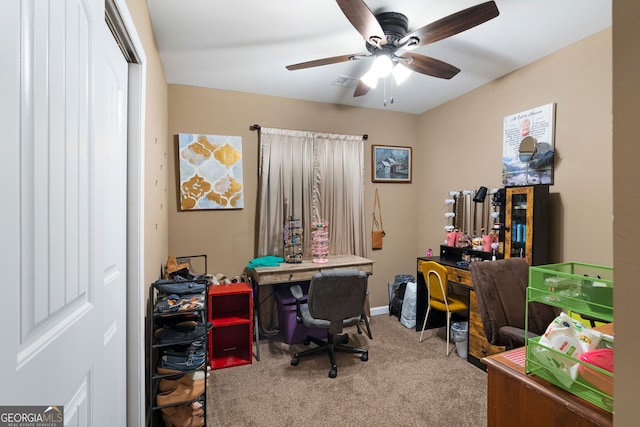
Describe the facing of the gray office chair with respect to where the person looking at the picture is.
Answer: facing away from the viewer and to the left of the viewer

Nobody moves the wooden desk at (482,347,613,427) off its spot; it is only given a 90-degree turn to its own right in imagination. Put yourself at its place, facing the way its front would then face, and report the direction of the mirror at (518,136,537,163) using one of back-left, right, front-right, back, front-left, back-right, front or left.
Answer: front-right

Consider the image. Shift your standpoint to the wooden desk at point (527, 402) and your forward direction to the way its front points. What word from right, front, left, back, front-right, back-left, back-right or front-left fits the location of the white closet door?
front

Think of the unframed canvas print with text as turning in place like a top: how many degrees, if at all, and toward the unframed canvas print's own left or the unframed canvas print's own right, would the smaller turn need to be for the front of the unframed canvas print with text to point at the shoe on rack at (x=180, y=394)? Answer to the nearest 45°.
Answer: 0° — it already faces it

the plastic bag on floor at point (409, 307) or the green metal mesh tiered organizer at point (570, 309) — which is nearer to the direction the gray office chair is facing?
the plastic bag on floor

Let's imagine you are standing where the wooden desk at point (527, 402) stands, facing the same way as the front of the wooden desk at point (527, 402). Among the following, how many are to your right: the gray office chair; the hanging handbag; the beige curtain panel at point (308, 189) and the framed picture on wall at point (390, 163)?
4

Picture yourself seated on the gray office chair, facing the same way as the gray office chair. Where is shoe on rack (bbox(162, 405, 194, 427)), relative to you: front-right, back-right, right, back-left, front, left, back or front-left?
left

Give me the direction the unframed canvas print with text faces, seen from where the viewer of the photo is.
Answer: facing the viewer and to the left of the viewer

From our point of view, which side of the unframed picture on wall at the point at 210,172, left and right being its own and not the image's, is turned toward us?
front

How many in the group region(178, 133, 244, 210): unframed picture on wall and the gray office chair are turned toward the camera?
1

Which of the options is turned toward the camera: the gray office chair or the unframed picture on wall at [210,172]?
the unframed picture on wall

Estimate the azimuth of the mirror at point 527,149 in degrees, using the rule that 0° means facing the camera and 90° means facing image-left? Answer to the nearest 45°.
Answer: approximately 45°

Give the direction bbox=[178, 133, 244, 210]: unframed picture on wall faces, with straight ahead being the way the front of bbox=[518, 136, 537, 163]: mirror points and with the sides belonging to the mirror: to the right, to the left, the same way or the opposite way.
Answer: to the left

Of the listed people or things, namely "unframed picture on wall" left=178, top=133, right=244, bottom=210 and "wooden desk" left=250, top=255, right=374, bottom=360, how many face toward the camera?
2

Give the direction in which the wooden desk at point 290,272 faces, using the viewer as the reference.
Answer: facing the viewer

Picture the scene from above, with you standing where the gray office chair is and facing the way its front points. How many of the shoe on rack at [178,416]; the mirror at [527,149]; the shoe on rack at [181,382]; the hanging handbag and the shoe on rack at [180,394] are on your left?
3
